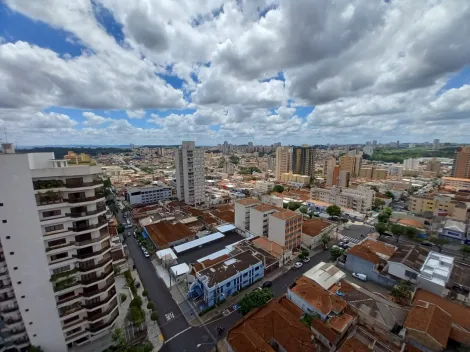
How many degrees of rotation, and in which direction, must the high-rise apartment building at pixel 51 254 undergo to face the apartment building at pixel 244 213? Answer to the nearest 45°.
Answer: approximately 45° to its left

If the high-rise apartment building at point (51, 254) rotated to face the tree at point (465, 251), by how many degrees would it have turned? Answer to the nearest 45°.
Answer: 0° — it already faces it

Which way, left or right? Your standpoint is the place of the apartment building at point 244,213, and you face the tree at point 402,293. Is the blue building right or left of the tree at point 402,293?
right

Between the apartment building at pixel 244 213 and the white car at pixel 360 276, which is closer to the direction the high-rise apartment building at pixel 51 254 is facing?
the white car

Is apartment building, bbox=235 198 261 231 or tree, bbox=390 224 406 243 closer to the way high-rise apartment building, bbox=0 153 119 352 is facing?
the tree

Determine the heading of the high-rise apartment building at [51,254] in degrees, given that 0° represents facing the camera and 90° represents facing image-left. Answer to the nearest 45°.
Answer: approximately 315°

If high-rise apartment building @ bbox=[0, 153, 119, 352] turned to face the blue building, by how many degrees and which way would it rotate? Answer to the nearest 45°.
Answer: approximately 45° to its left
